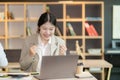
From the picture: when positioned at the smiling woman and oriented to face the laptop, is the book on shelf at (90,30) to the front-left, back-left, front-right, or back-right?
back-left

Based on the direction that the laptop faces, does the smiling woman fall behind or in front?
in front

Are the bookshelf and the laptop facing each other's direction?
yes

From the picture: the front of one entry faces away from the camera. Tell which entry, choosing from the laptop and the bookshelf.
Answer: the laptop

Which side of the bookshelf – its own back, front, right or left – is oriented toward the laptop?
front

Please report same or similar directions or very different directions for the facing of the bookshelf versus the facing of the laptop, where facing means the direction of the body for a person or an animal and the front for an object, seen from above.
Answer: very different directions

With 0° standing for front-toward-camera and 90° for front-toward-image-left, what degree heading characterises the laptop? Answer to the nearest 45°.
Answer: approximately 180°

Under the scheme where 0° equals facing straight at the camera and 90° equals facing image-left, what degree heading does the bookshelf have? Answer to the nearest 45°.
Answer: approximately 0°

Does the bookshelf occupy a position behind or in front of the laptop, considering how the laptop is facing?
in front

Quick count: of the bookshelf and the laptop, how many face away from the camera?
1
